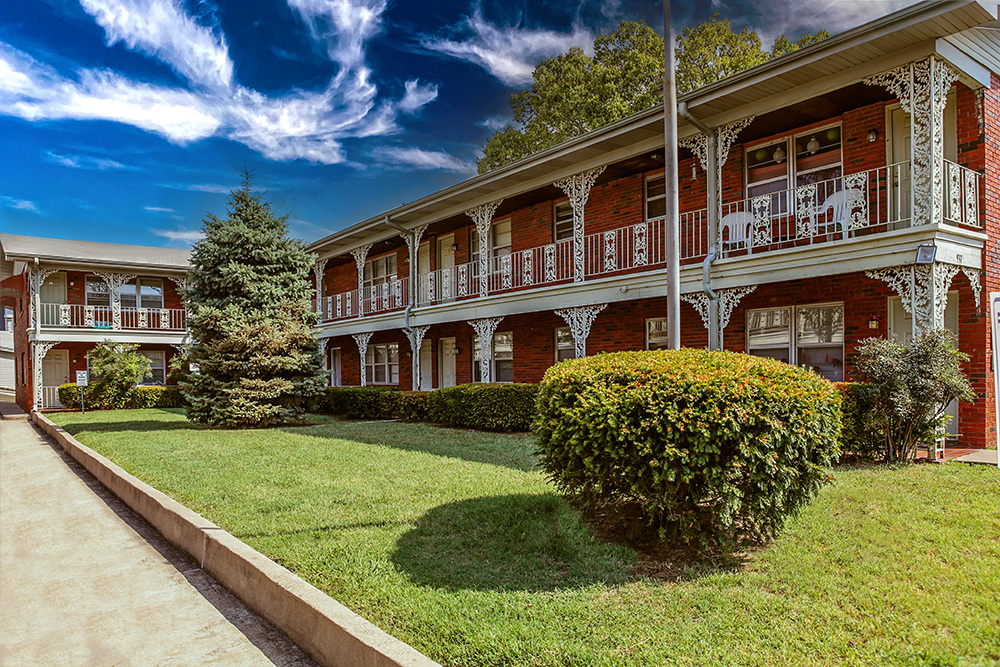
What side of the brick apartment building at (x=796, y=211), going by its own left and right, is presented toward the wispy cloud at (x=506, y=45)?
right

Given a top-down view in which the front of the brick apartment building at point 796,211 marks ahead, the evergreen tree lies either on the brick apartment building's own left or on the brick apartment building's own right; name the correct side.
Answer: on the brick apartment building's own right

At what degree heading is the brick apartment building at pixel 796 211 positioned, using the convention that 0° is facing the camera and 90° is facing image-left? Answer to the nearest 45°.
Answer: approximately 45°

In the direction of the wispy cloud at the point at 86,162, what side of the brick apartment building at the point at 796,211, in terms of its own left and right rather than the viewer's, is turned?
right

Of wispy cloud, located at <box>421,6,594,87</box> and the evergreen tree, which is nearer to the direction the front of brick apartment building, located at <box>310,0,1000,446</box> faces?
the evergreen tree

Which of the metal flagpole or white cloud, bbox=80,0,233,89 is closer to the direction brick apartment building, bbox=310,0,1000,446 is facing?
the metal flagpole

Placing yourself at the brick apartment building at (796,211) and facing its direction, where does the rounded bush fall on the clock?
The rounded bush is roughly at 11 o'clock from the brick apartment building.
